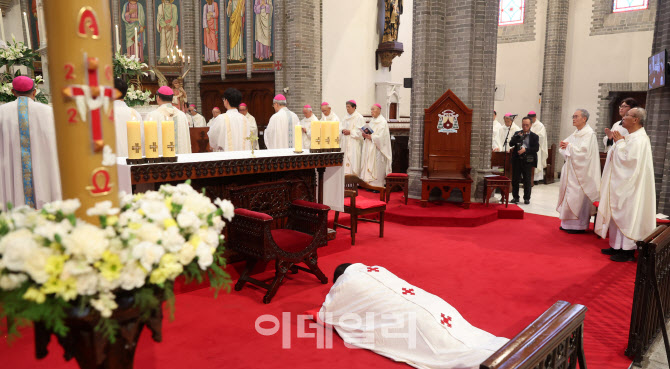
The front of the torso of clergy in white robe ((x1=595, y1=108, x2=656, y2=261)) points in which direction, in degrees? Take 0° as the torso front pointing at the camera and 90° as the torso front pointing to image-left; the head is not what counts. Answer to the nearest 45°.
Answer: approximately 90°

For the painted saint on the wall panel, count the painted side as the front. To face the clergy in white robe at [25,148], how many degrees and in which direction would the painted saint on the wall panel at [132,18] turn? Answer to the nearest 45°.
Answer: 0° — it already faces them

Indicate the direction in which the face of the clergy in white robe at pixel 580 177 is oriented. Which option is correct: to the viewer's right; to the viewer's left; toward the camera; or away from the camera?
to the viewer's left

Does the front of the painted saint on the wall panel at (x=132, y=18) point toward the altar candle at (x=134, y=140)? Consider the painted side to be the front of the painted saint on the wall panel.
yes

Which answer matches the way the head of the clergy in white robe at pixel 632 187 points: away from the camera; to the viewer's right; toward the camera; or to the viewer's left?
to the viewer's left

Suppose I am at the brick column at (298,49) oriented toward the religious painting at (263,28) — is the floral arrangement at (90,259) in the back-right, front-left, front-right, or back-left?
back-left

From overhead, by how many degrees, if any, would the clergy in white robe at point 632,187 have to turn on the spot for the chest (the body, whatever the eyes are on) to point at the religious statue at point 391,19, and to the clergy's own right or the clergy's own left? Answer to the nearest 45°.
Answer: approximately 45° to the clergy's own right
